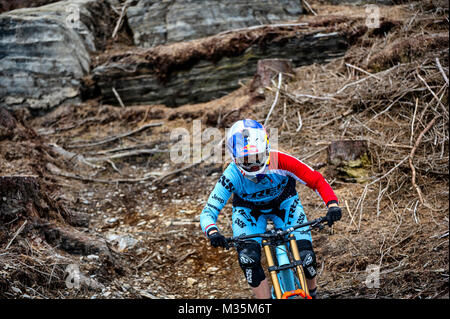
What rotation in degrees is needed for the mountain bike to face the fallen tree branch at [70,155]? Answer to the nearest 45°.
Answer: approximately 135° to its right

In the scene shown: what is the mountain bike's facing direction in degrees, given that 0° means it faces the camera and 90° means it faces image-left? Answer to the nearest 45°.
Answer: approximately 0°

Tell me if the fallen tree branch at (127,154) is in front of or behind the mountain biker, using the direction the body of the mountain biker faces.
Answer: behind

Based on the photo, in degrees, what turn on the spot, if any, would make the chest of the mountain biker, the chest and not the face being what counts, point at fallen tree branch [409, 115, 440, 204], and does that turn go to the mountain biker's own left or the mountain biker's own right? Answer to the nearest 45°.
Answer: approximately 135° to the mountain biker's own left

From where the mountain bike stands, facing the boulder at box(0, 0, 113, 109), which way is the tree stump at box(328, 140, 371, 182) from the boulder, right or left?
right
